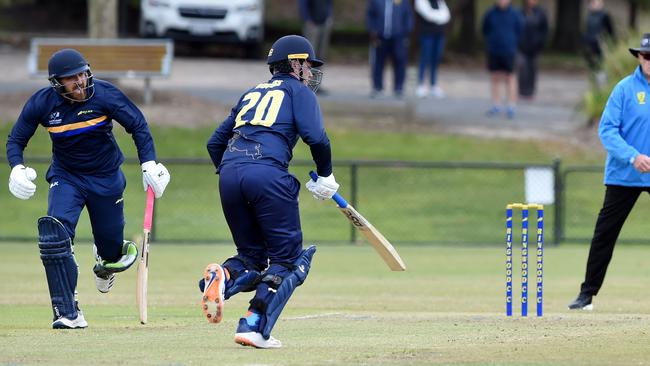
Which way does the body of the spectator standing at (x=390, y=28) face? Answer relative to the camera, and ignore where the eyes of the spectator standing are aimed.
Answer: toward the camera

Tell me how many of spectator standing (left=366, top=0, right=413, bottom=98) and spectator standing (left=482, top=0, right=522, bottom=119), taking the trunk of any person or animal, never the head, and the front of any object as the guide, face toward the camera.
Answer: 2

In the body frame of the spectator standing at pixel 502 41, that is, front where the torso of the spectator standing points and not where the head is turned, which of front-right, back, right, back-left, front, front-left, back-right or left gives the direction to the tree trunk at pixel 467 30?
back

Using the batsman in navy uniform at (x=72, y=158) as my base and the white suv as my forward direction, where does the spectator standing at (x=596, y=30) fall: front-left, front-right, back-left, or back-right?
front-right

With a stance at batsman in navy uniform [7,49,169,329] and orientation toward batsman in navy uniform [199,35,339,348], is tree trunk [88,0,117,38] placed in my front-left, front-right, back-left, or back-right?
back-left

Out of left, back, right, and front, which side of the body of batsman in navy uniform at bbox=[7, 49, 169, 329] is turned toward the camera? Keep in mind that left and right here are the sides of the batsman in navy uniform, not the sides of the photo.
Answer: front

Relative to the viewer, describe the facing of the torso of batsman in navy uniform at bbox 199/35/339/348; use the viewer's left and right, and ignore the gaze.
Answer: facing away from the viewer and to the right of the viewer

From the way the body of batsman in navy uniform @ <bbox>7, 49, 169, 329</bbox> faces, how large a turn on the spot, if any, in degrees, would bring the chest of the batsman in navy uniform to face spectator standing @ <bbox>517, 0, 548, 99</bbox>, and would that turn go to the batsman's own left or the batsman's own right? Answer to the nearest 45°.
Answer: approximately 135° to the batsman's own left

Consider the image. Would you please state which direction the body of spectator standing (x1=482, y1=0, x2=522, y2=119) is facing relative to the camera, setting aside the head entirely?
toward the camera

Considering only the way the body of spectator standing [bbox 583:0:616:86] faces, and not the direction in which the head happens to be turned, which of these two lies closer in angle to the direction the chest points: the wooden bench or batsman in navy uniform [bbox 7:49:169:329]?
the batsman in navy uniform

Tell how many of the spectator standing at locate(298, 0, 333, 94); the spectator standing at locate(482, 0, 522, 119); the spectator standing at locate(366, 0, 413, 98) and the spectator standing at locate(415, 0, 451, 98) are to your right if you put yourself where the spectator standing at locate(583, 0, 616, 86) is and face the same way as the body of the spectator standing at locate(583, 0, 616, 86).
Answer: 4

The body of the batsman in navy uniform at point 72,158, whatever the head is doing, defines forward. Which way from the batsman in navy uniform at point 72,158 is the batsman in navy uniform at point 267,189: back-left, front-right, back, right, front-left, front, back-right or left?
front-left

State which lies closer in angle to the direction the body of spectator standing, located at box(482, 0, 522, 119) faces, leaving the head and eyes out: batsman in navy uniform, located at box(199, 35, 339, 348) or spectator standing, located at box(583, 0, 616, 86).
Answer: the batsman in navy uniform

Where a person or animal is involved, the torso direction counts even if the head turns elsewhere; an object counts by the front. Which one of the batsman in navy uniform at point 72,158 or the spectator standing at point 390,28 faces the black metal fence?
the spectator standing

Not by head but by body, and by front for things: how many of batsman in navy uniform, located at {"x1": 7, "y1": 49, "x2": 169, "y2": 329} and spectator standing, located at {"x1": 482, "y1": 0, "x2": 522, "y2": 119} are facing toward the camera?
2

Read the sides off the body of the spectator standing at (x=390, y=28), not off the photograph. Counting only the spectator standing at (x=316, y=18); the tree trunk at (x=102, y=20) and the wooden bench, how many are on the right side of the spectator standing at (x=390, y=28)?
3

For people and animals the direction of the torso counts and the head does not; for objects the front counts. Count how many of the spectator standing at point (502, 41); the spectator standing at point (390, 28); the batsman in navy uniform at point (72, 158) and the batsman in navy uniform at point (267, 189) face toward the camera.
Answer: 3
